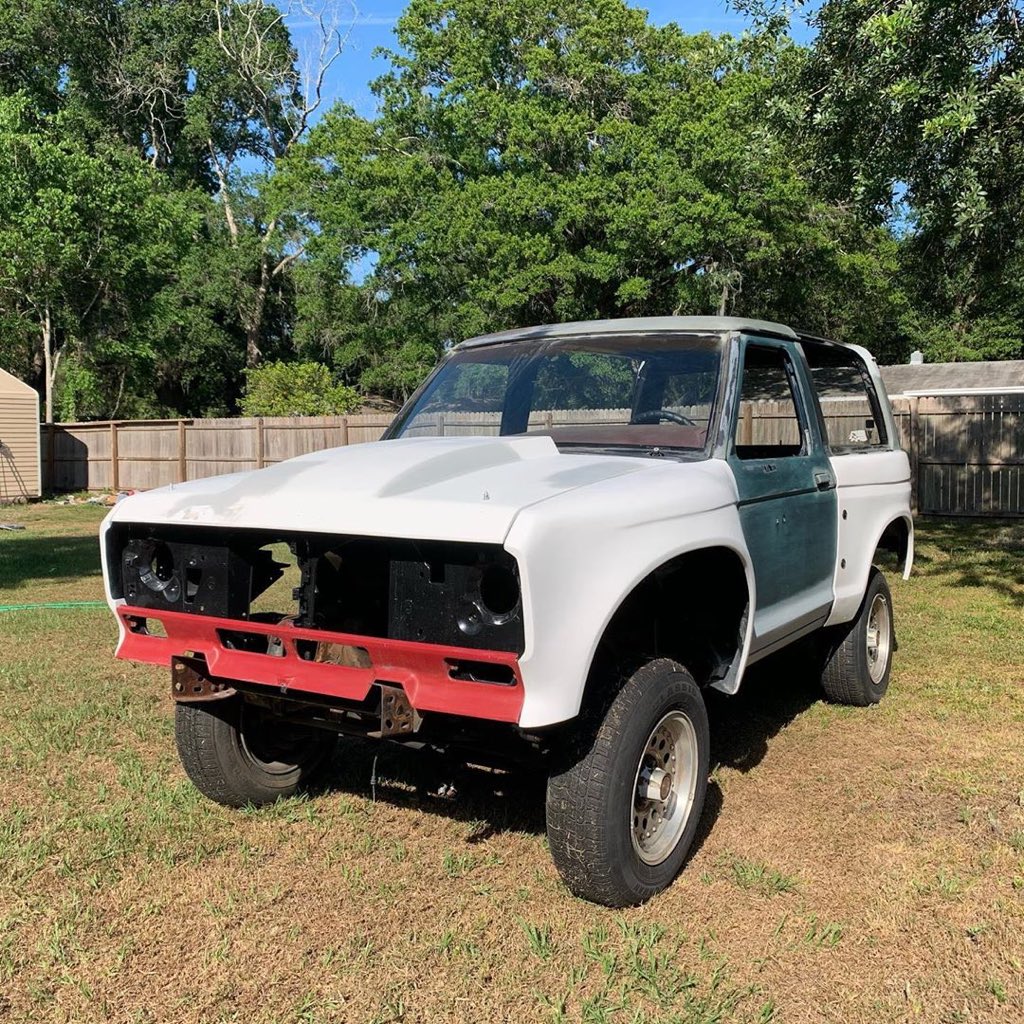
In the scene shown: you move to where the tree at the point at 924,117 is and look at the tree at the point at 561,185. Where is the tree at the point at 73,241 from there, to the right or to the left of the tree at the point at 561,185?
left

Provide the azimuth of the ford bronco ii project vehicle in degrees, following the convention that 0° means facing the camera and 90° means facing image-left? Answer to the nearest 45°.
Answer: approximately 45°

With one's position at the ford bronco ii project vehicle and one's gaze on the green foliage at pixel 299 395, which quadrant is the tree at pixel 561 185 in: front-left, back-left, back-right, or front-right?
front-right

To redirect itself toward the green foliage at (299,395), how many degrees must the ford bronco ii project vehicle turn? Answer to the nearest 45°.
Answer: approximately 135° to its right

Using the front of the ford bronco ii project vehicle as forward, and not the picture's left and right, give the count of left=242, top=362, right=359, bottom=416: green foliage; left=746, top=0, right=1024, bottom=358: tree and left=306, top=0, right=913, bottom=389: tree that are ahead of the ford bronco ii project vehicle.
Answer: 0

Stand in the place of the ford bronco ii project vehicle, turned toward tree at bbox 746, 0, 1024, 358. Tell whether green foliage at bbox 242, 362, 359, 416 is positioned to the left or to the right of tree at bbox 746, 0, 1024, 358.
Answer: left

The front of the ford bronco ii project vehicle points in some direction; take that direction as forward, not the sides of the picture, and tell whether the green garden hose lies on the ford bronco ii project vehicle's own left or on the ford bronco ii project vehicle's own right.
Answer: on the ford bronco ii project vehicle's own right

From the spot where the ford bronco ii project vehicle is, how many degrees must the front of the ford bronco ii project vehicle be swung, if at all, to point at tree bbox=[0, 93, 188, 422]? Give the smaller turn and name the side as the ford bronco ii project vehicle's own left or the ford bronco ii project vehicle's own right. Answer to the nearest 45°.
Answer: approximately 90° to the ford bronco ii project vehicle's own right

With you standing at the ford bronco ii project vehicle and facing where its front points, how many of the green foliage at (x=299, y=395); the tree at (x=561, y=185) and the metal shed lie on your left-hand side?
0

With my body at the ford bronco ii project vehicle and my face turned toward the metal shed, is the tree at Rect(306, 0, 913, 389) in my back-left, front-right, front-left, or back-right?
front-right

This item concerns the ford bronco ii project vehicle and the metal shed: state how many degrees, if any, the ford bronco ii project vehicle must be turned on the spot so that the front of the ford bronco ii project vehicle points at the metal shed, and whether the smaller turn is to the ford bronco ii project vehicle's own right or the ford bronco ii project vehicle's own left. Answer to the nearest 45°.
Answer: approximately 90° to the ford bronco ii project vehicle's own right

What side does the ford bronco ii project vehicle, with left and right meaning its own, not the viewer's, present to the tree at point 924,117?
back
